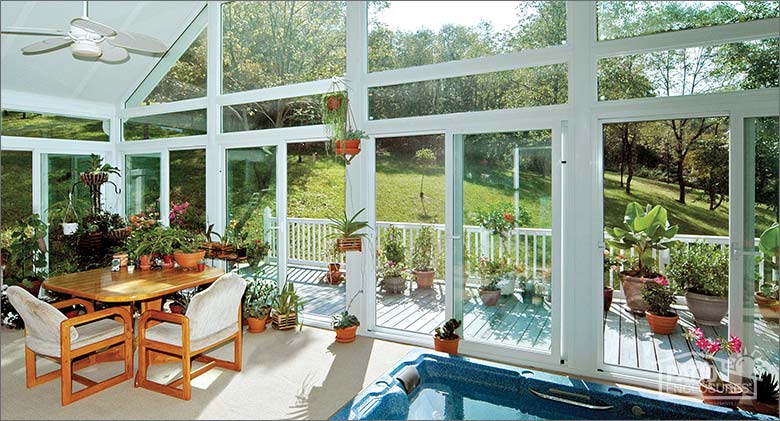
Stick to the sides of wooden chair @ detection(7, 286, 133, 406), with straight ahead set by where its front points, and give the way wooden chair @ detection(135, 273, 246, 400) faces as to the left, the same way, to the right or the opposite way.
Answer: to the left

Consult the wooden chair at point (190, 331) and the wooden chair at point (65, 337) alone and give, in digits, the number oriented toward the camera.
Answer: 0

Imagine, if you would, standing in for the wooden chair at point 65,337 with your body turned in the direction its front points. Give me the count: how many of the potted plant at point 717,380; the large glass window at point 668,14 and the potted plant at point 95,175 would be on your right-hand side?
2

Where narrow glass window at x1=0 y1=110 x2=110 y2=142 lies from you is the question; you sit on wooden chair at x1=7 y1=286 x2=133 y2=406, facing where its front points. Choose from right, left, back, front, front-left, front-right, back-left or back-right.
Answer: front-left

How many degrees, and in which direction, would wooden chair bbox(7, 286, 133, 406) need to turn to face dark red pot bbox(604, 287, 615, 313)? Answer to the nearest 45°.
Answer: approximately 90° to its right

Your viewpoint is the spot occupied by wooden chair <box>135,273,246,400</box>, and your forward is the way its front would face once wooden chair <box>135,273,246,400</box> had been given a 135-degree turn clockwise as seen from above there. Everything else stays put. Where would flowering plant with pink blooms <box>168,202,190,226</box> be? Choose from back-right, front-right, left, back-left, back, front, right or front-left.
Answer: left

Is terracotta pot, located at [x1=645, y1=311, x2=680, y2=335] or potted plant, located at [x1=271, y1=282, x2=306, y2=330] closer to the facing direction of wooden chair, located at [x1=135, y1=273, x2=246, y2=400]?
the potted plant

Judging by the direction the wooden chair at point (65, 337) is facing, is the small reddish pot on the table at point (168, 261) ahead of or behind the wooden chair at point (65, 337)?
ahead

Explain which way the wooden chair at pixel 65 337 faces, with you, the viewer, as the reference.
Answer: facing away from the viewer and to the right of the viewer

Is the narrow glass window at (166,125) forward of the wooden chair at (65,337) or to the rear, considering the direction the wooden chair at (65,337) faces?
forward

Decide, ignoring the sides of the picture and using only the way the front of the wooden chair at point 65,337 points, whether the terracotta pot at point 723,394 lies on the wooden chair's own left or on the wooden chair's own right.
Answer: on the wooden chair's own right

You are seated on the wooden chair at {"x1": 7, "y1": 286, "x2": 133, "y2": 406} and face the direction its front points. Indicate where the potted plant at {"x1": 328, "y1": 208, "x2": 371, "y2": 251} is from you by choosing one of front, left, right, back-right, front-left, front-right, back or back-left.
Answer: front-right

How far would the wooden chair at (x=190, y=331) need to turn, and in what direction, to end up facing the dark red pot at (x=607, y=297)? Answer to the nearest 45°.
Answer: approximately 135° to its right

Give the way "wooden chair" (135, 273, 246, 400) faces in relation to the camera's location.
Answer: facing away from the viewer and to the left of the viewer

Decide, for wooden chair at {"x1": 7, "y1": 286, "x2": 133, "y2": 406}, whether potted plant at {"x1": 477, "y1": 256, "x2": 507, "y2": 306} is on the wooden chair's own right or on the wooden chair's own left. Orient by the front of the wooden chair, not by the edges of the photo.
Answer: on the wooden chair's own right
